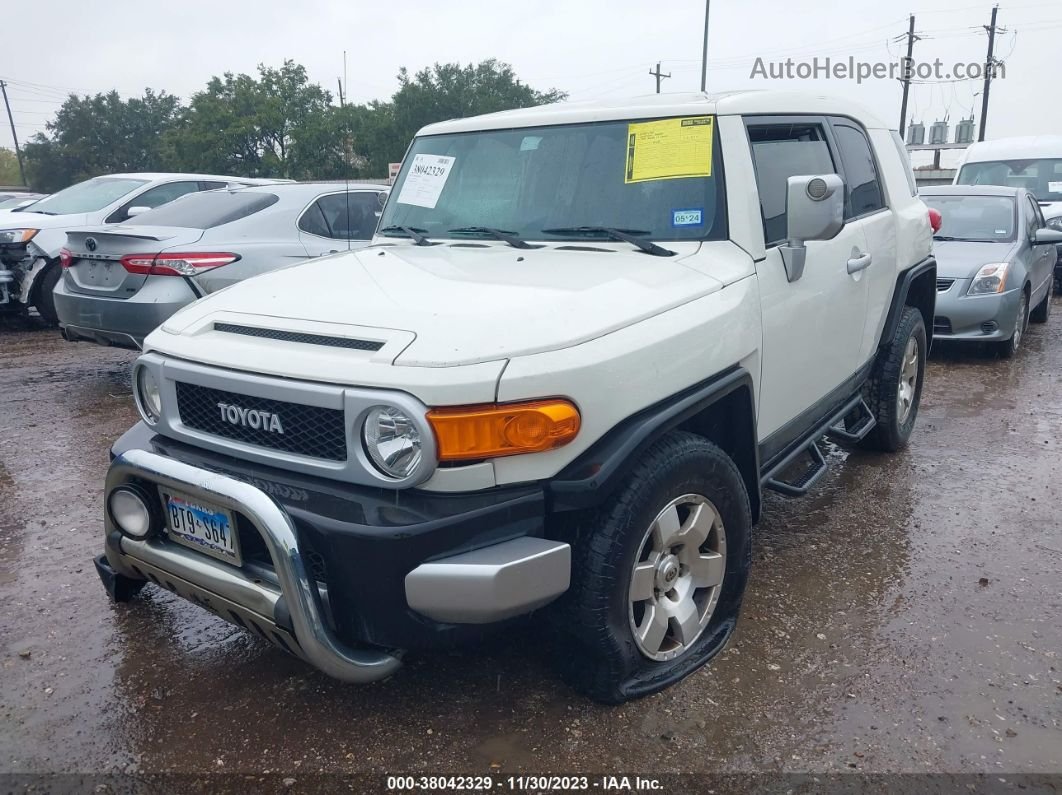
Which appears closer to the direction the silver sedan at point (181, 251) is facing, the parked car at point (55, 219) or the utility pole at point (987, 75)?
the utility pole

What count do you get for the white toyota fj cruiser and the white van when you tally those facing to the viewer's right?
0

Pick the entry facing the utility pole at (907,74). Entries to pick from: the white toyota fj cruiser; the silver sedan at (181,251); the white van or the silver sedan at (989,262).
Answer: the silver sedan at (181,251)

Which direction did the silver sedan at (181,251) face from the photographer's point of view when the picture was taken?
facing away from the viewer and to the right of the viewer

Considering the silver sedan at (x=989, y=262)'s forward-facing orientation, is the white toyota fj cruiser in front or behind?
in front

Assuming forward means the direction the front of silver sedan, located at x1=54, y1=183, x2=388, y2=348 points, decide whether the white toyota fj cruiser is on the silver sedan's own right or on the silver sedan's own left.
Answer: on the silver sedan's own right

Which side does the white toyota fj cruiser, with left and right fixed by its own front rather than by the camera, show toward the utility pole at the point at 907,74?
back

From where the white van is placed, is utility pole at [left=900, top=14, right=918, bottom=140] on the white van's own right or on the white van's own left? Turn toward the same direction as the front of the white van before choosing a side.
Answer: on the white van's own right

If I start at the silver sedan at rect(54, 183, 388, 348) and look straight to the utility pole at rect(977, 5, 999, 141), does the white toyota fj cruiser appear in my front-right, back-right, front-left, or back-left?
back-right

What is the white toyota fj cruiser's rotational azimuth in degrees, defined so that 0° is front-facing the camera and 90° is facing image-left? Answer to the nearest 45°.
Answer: approximately 45°

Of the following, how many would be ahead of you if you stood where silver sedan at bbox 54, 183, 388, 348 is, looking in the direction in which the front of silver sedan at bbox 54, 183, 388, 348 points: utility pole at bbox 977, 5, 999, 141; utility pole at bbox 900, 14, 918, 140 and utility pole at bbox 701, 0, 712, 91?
3

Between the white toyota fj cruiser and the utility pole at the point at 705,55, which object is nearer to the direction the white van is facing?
the white toyota fj cruiser
